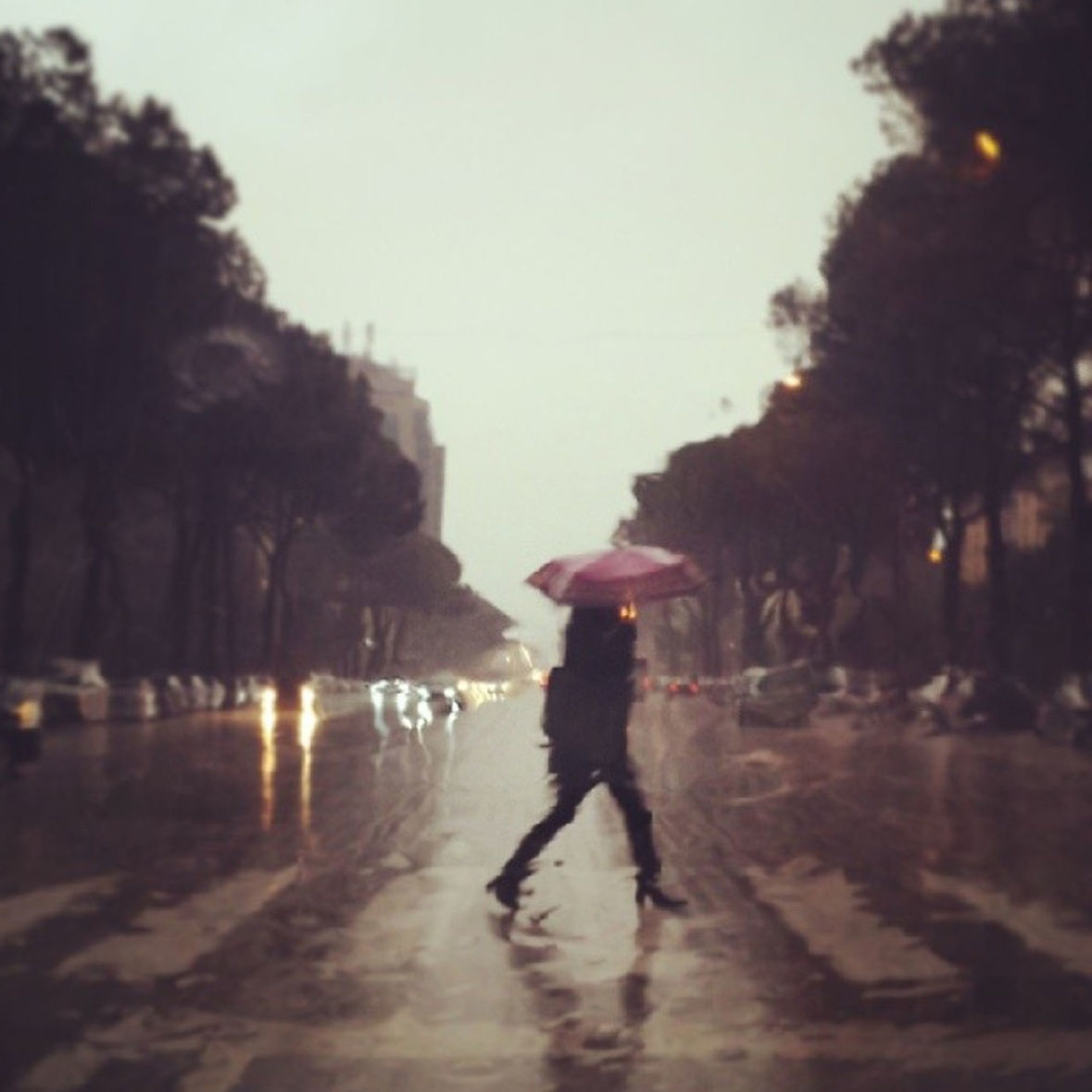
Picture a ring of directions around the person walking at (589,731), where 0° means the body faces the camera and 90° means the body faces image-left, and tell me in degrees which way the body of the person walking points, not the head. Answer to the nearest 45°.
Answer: approximately 270°
